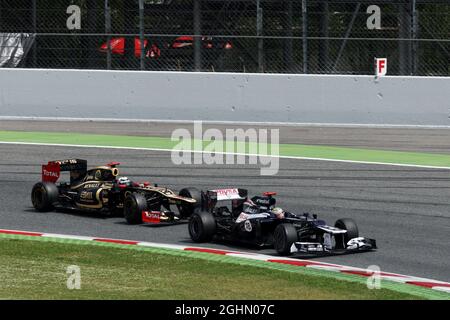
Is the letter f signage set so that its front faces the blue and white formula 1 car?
yes

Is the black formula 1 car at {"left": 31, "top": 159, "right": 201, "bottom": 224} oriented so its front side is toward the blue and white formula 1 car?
yes

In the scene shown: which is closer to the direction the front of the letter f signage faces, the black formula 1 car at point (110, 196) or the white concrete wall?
the black formula 1 car

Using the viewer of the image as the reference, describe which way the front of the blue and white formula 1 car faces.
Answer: facing the viewer and to the right of the viewer

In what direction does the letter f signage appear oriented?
toward the camera

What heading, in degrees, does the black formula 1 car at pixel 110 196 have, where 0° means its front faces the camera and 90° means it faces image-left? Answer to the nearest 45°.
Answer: approximately 315°

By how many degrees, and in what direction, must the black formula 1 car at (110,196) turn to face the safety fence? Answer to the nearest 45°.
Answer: approximately 135° to its left

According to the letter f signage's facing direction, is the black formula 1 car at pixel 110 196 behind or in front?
in front

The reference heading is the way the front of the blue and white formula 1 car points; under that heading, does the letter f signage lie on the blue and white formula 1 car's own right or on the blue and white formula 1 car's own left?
on the blue and white formula 1 car's own left
